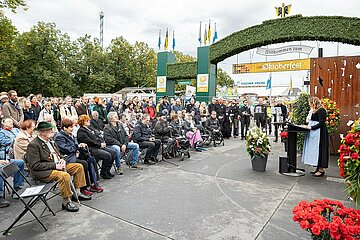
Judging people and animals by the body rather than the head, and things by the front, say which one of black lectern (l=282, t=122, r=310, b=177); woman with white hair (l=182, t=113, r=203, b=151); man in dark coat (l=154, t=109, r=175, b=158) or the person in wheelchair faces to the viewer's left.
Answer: the black lectern

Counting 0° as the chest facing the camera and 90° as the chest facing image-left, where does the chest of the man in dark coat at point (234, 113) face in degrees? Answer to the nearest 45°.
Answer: approximately 315°

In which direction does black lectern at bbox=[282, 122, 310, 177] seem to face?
to the viewer's left

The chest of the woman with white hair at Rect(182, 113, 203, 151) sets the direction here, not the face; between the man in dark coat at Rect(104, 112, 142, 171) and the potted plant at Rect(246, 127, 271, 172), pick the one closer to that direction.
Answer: the potted plant

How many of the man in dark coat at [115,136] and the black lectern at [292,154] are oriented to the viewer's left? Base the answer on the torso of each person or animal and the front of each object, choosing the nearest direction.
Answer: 1

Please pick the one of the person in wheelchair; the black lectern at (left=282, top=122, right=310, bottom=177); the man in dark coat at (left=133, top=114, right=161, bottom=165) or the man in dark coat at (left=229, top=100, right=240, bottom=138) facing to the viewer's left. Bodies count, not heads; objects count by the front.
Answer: the black lectern

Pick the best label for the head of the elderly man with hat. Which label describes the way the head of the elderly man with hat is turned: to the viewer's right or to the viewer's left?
to the viewer's right

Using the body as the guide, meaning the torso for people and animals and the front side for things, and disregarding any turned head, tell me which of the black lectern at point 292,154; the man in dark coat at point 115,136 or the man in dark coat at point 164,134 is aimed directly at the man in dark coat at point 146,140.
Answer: the black lectern

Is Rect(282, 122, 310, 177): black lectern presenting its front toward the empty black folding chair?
no

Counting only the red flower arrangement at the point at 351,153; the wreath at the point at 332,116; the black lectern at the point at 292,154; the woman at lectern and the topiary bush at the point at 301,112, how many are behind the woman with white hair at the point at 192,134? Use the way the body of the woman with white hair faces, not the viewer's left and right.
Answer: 0

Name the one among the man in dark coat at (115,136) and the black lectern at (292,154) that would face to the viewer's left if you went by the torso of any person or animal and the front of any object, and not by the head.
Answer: the black lectern

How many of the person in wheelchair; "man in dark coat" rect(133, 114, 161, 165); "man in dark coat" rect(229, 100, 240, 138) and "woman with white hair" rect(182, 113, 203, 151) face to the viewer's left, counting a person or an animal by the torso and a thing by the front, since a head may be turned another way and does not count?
0

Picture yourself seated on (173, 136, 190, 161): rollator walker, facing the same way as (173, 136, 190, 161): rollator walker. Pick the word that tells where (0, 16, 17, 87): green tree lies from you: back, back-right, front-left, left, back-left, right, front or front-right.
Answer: back

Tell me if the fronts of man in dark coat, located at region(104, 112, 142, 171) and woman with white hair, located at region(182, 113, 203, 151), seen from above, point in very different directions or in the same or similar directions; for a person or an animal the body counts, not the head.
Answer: same or similar directions

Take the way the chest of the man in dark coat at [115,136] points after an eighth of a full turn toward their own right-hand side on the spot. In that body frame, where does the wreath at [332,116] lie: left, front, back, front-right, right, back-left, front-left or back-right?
left

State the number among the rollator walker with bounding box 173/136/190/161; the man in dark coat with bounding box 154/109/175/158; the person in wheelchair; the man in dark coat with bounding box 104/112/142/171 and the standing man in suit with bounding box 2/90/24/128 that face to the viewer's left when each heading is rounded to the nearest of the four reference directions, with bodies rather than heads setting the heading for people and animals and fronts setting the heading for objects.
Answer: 0

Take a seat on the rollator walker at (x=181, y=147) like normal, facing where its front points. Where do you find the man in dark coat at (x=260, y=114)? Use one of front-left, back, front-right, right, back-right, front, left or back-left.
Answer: left

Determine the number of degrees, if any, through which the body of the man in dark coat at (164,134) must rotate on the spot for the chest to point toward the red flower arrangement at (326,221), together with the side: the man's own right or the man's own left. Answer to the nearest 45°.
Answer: approximately 45° to the man's own right
